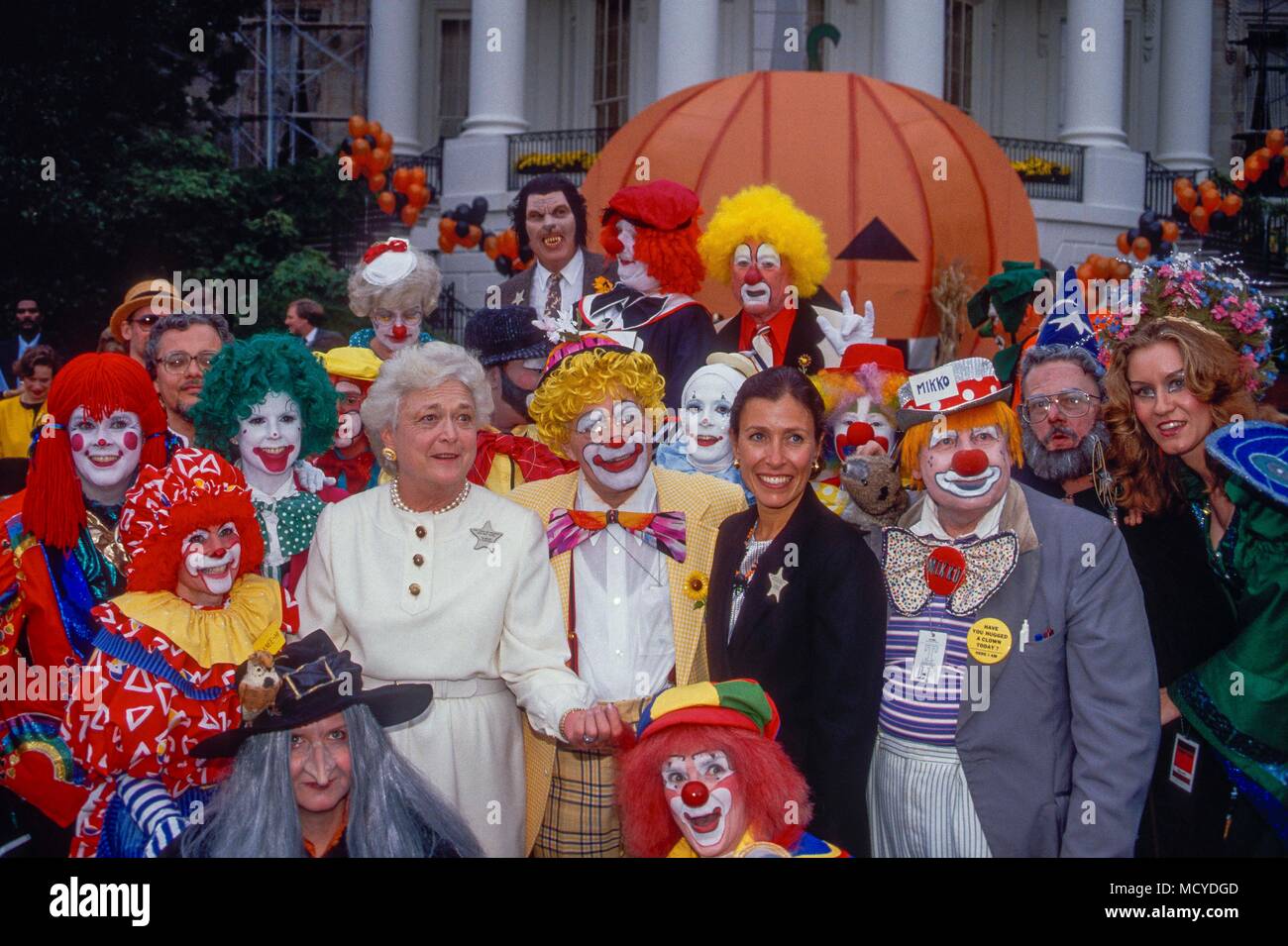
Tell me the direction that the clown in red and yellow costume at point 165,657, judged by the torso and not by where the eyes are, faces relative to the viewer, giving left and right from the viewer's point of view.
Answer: facing the viewer and to the right of the viewer

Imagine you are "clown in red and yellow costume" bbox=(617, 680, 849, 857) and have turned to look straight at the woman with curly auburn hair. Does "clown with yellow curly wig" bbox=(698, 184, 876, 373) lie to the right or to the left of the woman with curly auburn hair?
left

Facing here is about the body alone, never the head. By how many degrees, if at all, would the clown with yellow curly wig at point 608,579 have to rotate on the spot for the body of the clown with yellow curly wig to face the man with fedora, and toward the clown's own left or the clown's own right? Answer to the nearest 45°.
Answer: approximately 135° to the clown's own right

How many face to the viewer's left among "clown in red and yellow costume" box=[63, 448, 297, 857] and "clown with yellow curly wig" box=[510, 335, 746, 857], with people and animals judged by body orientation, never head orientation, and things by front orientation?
0

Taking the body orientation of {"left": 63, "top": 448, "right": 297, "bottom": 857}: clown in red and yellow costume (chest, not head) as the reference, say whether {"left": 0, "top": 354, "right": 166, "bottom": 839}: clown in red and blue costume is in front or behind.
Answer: behind

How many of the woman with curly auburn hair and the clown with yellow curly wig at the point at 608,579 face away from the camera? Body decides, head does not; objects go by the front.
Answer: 0

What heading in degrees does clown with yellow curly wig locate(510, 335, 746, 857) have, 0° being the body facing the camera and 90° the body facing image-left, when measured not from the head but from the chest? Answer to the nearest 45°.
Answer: approximately 0°

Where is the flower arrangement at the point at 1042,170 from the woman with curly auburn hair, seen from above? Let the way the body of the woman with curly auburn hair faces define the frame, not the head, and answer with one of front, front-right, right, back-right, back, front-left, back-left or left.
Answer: back-right

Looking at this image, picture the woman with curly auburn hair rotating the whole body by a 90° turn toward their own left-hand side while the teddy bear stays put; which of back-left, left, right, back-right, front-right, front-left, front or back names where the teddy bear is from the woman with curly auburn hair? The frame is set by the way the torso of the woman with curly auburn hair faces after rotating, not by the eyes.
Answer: back-right

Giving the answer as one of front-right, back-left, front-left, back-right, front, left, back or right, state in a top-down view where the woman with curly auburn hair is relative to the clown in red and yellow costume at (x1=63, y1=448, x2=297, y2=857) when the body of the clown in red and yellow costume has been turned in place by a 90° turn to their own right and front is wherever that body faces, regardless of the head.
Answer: back-left

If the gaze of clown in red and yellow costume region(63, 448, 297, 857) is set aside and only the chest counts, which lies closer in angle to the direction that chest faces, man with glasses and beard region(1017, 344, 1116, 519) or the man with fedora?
the man with glasses and beard

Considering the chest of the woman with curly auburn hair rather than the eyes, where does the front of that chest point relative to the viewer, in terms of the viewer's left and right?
facing the viewer and to the left of the viewer

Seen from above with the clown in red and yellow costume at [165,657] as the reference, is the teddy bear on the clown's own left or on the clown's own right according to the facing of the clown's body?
on the clown's own left
